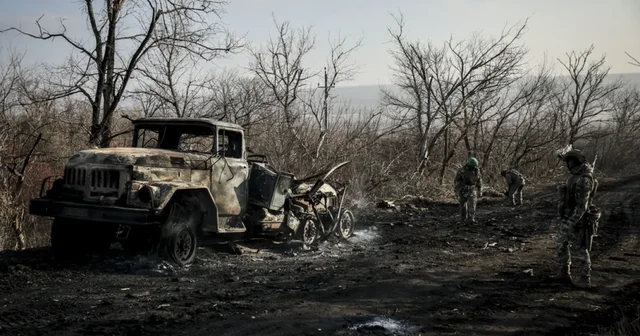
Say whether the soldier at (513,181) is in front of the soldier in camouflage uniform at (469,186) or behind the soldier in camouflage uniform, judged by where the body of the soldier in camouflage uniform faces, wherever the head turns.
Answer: behind

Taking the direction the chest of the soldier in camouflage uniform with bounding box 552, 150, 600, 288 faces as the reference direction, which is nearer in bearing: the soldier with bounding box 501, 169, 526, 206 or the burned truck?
the burned truck

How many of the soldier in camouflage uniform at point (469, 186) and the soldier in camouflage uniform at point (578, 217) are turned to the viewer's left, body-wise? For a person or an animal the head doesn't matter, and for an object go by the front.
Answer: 1

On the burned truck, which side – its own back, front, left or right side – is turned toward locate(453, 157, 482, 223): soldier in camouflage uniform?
back

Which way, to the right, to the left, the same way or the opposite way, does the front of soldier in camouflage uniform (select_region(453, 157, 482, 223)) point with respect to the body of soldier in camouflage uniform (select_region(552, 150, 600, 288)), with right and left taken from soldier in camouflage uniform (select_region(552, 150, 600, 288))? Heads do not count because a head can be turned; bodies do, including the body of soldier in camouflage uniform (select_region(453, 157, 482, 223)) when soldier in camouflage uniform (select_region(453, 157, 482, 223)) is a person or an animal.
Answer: to the left

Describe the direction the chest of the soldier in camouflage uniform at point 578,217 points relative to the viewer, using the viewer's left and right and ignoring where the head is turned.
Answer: facing to the left of the viewer

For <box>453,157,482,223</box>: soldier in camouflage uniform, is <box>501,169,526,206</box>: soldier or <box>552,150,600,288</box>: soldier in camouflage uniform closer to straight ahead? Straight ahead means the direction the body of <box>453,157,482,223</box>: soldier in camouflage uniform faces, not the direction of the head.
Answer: the soldier in camouflage uniform

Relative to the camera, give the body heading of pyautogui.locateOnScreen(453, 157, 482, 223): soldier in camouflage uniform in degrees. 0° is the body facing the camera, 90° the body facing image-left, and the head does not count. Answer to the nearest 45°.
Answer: approximately 0°
